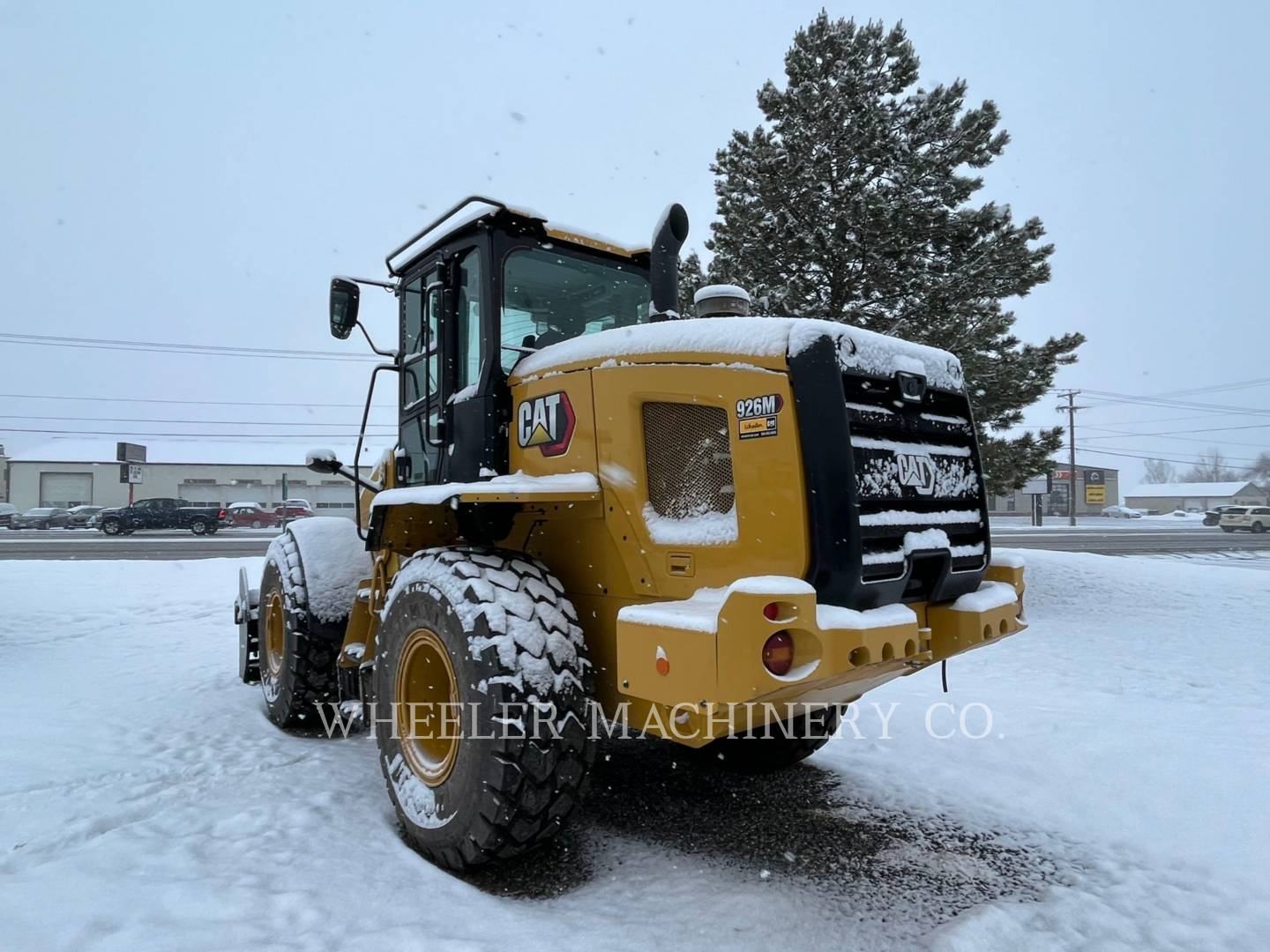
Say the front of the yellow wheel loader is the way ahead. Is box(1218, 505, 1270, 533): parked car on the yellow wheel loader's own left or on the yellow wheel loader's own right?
on the yellow wheel loader's own right

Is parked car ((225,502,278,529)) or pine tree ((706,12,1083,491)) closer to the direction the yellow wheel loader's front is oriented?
the parked car

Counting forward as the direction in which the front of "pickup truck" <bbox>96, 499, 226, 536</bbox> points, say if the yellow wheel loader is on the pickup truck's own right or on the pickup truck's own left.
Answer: on the pickup truck's own left

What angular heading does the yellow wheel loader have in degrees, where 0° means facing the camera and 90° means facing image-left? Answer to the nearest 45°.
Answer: approximately 135°

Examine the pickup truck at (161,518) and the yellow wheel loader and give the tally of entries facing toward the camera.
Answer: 0

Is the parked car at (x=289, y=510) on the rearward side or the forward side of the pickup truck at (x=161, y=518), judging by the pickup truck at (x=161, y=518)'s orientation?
on the rearward side

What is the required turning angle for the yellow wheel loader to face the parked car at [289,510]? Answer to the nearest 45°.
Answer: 0° — it already faces it

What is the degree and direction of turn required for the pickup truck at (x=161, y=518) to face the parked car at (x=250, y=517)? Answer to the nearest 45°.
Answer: approximately 135° to its right

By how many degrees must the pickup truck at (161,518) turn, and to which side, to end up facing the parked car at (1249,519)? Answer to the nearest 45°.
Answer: approximately 180°

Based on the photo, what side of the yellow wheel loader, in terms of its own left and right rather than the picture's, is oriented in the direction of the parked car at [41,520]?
front

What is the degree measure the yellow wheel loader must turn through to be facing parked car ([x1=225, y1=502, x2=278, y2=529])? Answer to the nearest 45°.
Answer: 0° — it already faces it

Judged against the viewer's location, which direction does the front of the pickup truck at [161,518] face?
facing to the left of the viewer
